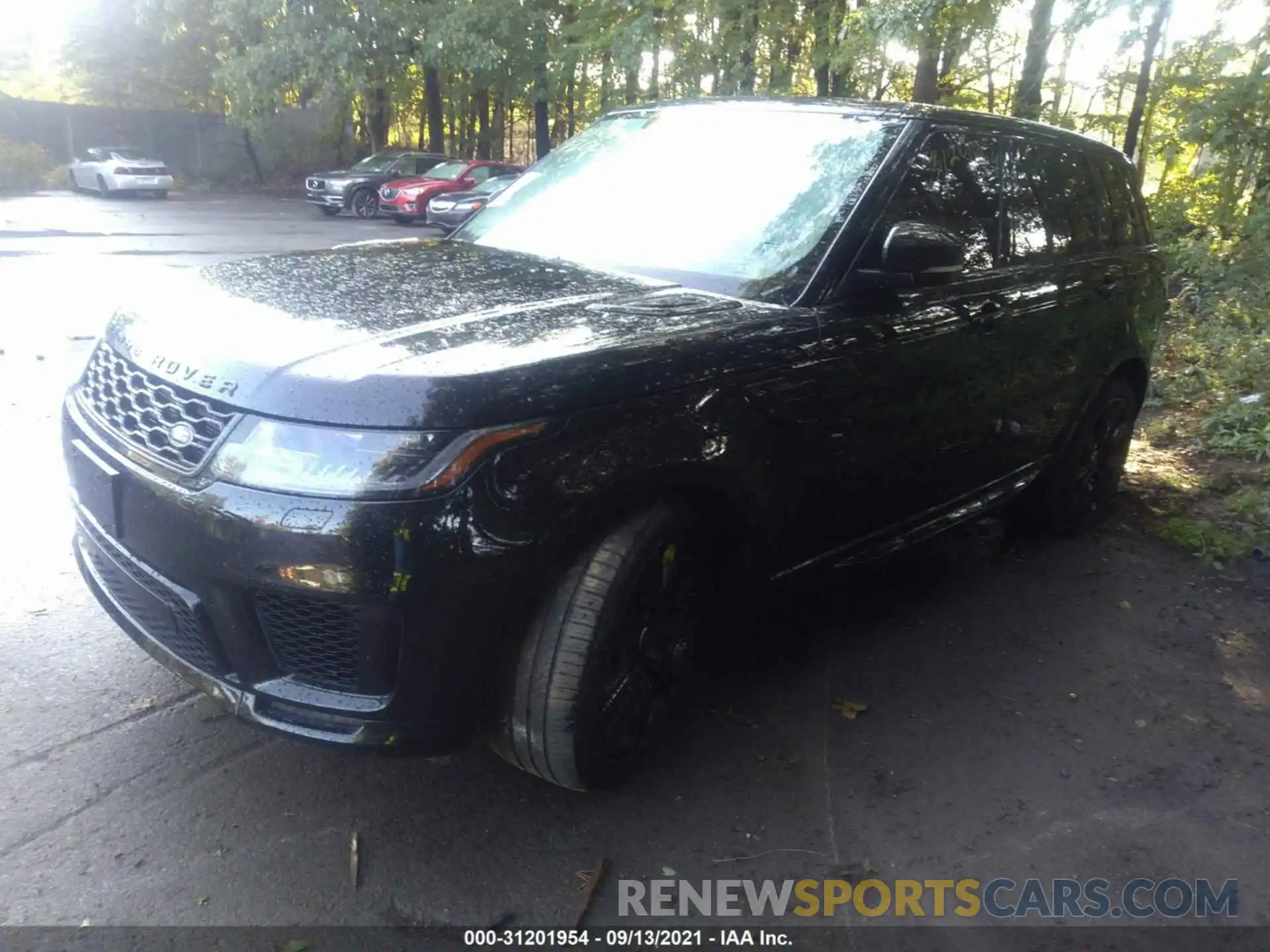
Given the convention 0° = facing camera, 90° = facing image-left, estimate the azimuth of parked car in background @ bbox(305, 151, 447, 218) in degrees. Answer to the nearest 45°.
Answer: approximately 45°

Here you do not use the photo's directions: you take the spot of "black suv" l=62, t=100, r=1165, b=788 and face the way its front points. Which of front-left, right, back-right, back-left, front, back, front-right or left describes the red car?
back-right

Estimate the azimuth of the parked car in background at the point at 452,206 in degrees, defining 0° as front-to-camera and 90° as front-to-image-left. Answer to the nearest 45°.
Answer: approximately 45°

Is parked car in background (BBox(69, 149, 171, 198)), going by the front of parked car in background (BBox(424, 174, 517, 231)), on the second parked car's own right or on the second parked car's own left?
on the second parked car's own right

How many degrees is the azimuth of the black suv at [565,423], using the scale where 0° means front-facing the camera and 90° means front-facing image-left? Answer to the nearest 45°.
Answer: approximately 45°

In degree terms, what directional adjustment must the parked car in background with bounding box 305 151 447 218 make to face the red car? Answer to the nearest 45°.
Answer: approximately 90° to its left

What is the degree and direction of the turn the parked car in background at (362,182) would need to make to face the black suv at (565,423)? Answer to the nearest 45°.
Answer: approximately 45° to its left

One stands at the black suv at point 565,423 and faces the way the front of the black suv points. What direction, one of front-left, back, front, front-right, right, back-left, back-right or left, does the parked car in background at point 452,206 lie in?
back-right

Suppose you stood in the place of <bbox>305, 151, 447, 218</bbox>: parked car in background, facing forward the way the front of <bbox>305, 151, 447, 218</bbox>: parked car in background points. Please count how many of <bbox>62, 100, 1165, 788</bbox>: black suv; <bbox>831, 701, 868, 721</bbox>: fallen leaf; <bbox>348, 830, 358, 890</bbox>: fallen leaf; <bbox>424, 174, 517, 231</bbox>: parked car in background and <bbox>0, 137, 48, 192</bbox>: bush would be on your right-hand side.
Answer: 1

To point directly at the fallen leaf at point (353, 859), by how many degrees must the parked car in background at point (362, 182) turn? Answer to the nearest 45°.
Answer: approximately 45° to its left

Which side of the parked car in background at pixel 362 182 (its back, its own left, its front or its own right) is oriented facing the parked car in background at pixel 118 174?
right

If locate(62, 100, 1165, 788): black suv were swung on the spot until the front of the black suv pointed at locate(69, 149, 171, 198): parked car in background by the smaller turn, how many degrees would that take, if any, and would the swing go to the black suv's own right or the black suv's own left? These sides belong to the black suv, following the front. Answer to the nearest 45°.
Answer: approximately 90° to the black suv's own right
